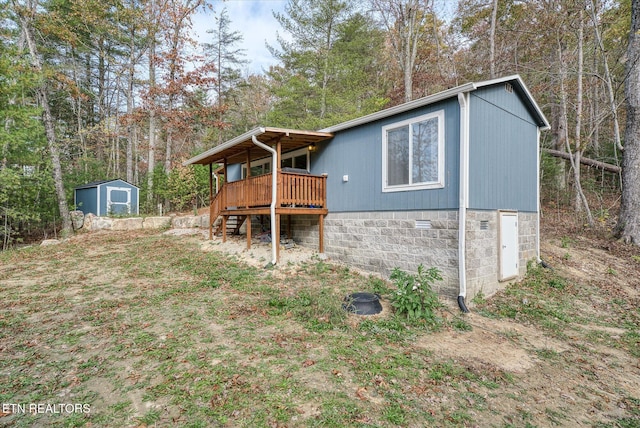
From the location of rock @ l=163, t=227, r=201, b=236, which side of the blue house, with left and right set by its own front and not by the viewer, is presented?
right

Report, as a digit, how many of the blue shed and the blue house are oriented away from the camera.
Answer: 0

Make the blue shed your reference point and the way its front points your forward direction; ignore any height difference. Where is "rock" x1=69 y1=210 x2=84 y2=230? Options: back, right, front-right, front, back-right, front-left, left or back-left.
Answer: right

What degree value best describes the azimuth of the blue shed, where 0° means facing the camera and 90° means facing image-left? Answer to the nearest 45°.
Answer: approximately 315°

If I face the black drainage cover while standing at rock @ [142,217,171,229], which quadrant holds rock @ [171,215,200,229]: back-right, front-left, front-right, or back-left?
front-left

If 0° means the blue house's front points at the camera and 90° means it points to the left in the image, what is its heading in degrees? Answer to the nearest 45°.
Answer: approximately 45°
